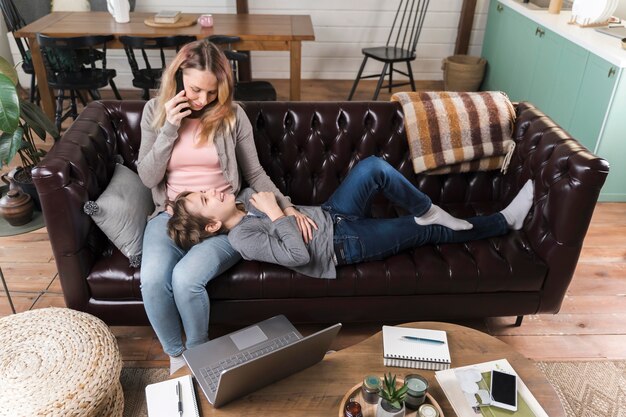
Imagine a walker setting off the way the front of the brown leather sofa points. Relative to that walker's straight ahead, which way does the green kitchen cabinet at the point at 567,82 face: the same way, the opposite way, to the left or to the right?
to the right

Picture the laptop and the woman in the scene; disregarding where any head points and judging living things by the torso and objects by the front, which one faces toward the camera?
the woman

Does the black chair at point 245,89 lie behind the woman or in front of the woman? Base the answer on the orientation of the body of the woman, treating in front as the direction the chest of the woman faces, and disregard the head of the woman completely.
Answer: behind

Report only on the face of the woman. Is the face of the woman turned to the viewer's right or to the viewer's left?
to the viewer's right

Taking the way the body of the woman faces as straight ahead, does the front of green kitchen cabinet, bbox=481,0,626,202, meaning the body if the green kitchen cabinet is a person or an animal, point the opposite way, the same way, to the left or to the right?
to the right

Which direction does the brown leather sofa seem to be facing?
toward the camera

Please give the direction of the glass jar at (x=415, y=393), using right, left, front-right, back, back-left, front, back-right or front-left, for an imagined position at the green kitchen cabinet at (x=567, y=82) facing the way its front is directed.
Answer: front-left

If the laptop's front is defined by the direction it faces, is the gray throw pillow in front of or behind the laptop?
in front

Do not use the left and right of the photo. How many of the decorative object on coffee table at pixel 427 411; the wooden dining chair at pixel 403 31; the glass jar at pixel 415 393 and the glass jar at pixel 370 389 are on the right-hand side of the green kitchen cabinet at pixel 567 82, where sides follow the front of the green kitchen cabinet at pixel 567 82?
1

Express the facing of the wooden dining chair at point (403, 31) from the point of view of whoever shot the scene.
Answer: facing the viewer and to the left of the viewer

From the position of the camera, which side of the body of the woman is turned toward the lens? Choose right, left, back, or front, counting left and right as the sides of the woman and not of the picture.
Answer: front

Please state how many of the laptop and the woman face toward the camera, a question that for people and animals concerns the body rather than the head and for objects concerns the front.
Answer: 1

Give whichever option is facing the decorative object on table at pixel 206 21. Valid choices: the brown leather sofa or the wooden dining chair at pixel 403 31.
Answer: the wooden dining chair

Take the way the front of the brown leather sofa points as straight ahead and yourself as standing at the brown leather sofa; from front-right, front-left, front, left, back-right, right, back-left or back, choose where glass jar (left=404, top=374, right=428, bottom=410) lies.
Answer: front
